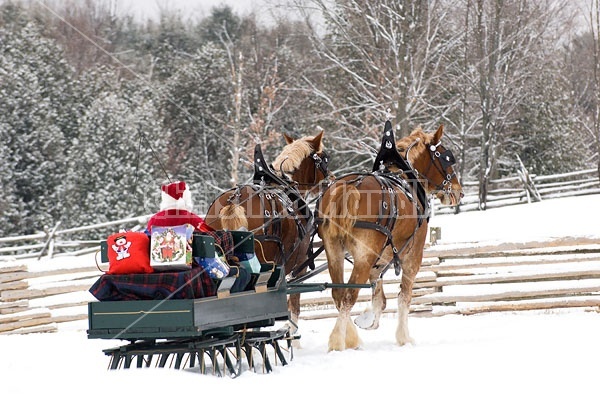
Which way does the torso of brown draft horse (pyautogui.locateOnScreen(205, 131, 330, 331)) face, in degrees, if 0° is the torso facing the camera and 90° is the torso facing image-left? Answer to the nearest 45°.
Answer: approximately 225°

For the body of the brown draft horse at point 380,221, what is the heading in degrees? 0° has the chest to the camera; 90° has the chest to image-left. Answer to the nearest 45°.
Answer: approximately 225°

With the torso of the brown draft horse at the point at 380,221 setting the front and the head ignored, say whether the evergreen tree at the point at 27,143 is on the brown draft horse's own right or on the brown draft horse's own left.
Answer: on the brown draft horse's own left

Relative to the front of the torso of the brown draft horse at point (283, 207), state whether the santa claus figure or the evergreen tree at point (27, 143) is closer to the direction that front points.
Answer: the evergreen tree

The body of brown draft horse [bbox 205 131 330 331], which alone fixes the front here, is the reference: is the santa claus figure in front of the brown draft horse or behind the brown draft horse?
behind

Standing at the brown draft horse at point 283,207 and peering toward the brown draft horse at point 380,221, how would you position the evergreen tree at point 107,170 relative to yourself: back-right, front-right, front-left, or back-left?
back-left

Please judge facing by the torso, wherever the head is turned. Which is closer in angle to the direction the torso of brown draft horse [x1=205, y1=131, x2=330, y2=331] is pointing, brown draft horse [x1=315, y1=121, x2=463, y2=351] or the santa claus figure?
the brown draft horse

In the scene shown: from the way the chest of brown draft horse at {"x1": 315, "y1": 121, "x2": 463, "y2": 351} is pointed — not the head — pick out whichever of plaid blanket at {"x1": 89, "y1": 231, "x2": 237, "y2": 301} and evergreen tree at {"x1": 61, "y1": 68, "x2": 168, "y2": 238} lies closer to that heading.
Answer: the evergreen tree

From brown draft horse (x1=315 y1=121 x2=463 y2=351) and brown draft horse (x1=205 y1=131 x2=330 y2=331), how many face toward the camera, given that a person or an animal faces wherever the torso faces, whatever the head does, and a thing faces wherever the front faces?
0

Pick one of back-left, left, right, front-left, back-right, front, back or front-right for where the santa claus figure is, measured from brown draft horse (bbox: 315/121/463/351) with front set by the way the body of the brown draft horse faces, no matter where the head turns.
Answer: back

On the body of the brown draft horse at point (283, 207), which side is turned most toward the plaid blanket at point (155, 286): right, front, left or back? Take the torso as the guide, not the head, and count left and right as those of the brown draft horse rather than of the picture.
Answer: back
